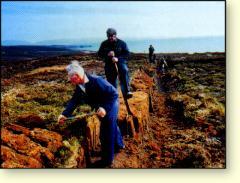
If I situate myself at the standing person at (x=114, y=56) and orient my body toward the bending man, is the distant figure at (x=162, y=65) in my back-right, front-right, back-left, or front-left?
back-left

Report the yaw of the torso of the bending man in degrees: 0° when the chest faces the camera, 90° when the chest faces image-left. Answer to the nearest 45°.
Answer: approximately 45°

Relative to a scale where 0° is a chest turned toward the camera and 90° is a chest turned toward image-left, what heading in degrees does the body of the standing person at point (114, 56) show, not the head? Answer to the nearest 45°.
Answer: approximately 0°

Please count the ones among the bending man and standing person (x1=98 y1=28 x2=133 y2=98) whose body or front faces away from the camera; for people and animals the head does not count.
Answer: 0
